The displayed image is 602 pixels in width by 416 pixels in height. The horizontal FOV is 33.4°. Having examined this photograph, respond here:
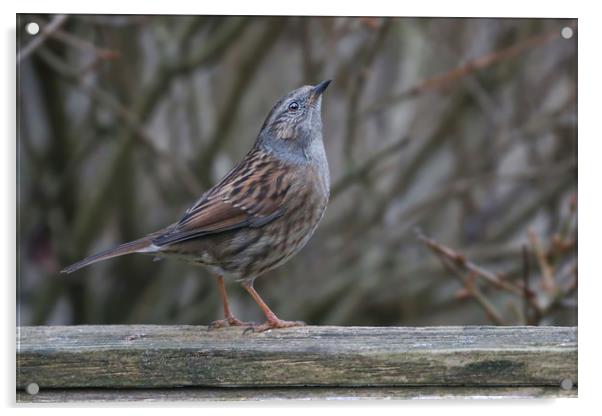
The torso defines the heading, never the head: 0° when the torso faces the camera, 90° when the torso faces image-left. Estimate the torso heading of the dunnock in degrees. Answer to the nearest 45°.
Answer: approximately 270°

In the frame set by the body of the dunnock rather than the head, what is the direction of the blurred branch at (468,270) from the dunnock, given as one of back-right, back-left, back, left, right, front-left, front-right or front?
front-left

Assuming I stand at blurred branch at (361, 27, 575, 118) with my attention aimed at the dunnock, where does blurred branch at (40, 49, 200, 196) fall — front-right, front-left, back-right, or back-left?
front-right

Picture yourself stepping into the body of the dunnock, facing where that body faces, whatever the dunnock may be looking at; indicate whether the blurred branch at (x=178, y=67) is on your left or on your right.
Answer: on your left

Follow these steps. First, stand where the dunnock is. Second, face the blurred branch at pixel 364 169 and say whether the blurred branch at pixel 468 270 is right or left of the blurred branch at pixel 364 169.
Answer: right

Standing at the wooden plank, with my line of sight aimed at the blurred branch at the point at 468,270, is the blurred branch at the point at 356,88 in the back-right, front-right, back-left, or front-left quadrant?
front-left

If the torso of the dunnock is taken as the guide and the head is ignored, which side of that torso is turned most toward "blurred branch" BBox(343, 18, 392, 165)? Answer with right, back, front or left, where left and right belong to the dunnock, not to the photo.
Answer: left

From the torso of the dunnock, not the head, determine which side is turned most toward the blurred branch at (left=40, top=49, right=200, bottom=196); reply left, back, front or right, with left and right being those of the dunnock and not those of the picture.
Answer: left

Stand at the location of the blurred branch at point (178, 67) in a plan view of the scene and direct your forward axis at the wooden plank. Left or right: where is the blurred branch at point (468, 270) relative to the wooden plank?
left

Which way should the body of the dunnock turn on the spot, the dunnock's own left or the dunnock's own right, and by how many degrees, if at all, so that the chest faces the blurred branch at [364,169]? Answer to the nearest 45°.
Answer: approximately 45° to the dunnock's own left

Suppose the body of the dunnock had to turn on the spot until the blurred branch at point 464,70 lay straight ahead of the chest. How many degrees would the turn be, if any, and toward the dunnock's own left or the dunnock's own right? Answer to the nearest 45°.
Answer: approximately 45° to the dunnock's own left

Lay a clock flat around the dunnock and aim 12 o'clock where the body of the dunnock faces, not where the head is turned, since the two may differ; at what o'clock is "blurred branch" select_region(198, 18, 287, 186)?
The blurred branch is roughly at 9 o'clock from the dunnock.
